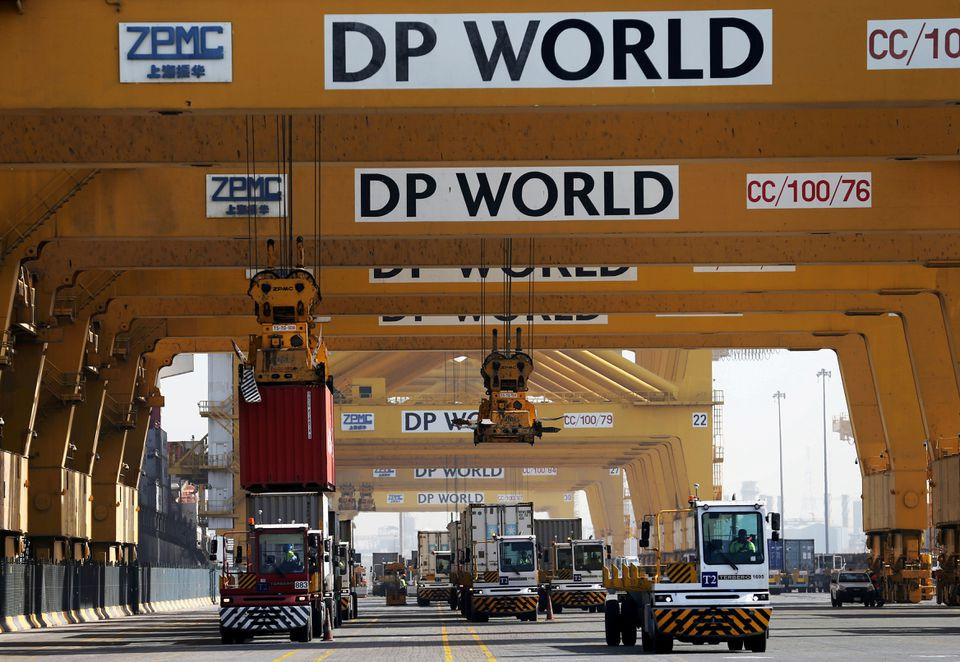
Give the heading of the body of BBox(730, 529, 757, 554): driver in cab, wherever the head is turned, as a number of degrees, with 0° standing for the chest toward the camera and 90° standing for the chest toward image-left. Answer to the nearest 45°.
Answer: approximately 0°

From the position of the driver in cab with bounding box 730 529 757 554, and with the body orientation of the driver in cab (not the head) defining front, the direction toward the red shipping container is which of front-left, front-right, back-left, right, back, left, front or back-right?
back-right

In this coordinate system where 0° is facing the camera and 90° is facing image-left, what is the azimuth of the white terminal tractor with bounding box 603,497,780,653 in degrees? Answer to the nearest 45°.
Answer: approximately 0°

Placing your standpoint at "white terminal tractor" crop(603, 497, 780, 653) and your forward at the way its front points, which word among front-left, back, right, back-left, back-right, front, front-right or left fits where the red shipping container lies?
back-right
